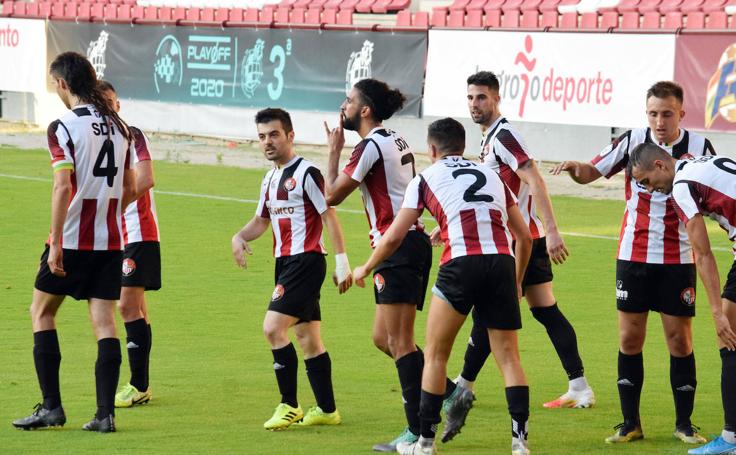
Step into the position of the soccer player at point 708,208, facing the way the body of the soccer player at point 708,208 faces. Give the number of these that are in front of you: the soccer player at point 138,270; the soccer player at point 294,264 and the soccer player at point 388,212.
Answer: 3

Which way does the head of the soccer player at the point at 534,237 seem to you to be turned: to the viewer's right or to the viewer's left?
to the viewer's left

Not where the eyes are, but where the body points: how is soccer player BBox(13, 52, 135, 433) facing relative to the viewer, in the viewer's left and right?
facing away from the viewer and to the left of the viewer

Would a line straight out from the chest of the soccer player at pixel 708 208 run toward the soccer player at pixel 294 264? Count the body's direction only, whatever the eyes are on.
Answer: yes

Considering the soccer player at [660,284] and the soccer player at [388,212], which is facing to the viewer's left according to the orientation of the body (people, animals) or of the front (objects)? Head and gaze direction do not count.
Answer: the soccer player at [388,212]

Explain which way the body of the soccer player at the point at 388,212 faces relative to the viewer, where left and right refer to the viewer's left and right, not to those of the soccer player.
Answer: facing to the left of the viewer

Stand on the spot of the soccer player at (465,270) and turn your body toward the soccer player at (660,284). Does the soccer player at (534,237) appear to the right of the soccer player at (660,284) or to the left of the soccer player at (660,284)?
left

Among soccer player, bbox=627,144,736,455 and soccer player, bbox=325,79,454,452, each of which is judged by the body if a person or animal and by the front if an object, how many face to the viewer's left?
2

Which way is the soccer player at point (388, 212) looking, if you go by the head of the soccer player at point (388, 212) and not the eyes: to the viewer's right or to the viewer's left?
to the viewer's left

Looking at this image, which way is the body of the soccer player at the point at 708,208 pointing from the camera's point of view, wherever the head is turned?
to the viewer's left

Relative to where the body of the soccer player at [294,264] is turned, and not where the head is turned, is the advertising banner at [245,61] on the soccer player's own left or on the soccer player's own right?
on the soccer player's own right

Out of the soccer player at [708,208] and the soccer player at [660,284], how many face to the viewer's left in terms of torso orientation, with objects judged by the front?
1

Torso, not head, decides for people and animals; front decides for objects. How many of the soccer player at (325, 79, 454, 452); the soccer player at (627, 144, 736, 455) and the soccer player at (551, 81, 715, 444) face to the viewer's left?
2
